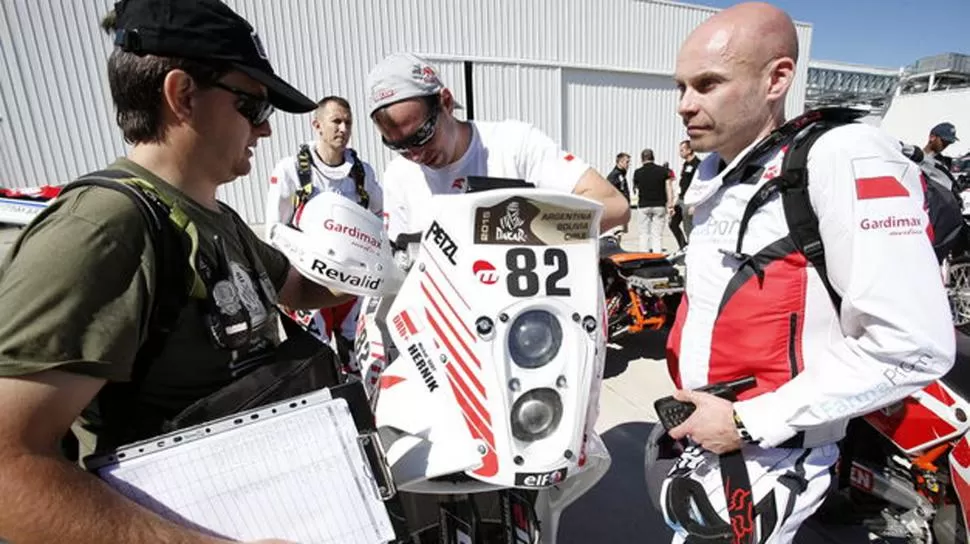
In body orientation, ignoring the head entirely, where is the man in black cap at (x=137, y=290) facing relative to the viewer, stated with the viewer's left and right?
facing the viewer and to the right of the viewer

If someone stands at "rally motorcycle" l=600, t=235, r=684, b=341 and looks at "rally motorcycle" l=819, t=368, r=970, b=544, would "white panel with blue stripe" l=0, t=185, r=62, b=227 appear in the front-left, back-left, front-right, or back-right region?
back-right

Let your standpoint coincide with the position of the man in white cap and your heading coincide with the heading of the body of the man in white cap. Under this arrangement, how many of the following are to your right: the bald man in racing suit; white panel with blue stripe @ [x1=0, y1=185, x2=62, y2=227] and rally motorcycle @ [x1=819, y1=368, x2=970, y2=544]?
1

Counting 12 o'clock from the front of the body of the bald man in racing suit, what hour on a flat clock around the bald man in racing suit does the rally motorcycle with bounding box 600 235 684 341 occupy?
The rally motorcycle is roughly at 4 o'clock from the bald man in racing suit.

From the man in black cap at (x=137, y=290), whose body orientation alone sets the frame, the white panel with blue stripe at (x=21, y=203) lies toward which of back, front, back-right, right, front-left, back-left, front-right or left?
back-left

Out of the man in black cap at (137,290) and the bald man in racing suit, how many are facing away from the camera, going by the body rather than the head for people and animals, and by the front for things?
0

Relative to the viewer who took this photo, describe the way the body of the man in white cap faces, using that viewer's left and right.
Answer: facing the viewer and to the left of the viewer

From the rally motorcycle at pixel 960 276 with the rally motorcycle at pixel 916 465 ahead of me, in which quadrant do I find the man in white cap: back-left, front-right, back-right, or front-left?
front-right

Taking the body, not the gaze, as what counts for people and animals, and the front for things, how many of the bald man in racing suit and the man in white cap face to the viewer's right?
0

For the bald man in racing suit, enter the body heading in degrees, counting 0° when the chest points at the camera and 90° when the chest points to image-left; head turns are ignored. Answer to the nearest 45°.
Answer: approximately 45°

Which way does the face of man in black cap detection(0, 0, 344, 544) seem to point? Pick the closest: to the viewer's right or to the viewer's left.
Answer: to the viewer's right
